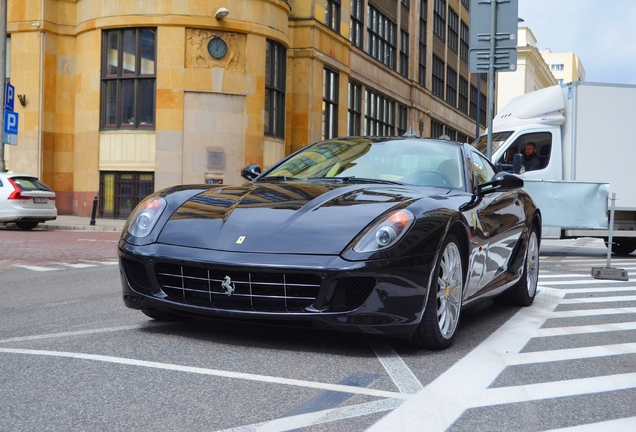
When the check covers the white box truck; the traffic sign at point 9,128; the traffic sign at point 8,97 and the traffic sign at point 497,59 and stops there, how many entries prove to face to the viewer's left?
1

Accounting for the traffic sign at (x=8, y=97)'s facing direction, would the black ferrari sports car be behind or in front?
in front

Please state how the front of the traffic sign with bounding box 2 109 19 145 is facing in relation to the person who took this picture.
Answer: facing the viewer and to the right of the viewer

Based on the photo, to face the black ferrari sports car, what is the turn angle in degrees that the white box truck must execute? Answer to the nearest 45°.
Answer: approximately 90° to its left

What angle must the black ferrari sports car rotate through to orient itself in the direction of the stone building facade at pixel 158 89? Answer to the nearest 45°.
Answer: approximately 135° to its right

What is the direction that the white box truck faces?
to the viewer's left

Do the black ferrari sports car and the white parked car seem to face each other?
no

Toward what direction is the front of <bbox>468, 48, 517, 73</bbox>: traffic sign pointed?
away from the camera

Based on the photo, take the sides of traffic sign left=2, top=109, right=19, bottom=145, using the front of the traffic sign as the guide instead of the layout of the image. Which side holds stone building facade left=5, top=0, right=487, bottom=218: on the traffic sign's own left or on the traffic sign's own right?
on the traffic sign's own left

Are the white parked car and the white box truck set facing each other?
no

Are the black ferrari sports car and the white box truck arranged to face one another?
no
